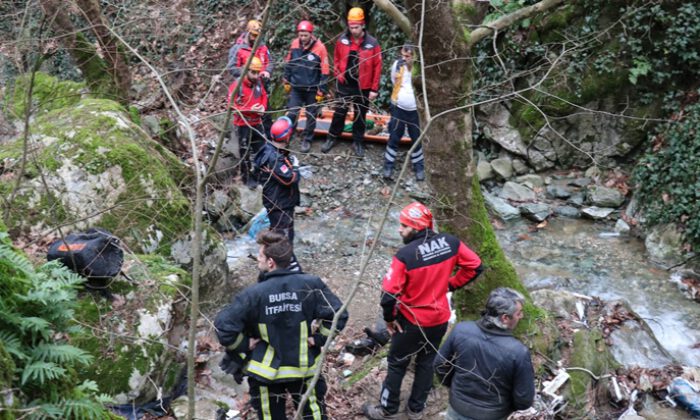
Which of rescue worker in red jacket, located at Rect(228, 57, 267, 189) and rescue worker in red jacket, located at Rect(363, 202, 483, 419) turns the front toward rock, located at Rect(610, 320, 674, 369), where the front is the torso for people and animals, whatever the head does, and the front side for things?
rescue worker in red jacket, located at Rect(228, 57, 267, 189)

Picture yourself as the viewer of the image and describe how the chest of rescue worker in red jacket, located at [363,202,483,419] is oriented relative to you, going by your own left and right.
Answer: facing away from the viewer and to the left of the viewer

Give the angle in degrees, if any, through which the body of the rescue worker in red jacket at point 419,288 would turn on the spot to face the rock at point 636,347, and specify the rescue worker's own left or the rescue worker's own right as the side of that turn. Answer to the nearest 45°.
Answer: approximately 90° to the rescue worker's own right

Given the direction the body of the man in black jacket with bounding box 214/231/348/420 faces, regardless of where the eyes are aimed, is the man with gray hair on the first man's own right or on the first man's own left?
on the first man's own right

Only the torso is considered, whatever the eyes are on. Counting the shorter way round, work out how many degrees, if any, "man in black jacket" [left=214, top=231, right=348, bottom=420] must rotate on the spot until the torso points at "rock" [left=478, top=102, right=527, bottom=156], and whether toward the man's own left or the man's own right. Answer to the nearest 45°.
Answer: approximately 45° to the man's own right

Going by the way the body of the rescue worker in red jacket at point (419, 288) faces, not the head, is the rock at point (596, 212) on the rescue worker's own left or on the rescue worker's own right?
on the rescue worker's own right

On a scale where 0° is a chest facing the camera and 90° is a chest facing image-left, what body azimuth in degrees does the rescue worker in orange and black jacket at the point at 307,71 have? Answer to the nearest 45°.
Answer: approximately 0°

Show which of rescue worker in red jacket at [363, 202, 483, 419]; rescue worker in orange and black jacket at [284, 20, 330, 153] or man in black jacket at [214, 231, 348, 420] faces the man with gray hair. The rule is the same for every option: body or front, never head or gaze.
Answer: rescue worker in orange and black jacket at [284, 20, 330, 153]

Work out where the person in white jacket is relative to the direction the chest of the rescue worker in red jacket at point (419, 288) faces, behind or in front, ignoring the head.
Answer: in front

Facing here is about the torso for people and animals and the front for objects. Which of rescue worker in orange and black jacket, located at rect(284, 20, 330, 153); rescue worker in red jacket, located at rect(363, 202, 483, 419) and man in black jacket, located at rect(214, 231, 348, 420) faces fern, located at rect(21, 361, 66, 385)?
rescue worker in orange and black jacket, located at rect(284, 20, 330, 153)

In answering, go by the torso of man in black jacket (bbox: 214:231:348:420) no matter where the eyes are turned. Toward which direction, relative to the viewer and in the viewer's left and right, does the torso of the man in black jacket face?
facing away from the viewer

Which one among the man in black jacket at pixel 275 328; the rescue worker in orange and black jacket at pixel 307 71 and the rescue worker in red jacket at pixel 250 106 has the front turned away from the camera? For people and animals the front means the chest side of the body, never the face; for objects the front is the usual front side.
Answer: the man in black jacket
